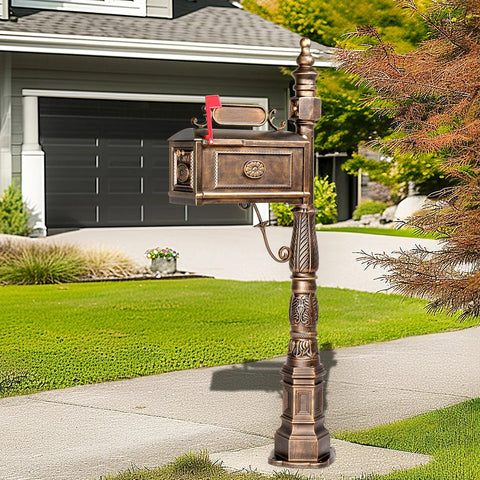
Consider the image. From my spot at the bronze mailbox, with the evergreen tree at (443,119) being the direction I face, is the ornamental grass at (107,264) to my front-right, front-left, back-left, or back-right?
front-left

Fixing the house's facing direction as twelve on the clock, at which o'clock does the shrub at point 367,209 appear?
The shrub is roughly at 8 o'clock from the house.

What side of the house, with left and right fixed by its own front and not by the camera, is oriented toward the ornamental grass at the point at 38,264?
front

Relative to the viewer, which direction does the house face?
toward the camera

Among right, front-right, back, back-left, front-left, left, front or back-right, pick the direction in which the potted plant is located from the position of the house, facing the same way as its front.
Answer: front

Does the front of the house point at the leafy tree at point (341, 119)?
no

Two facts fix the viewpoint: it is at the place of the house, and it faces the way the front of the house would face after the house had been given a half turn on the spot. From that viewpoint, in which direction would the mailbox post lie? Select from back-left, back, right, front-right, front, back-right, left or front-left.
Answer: back

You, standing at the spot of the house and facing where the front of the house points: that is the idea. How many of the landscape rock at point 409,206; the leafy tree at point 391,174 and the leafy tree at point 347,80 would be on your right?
0

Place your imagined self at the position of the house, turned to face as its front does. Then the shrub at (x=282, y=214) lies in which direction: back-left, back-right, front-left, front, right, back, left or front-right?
left

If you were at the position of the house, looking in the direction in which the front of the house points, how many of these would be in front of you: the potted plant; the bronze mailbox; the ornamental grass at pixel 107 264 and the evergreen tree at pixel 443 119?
4

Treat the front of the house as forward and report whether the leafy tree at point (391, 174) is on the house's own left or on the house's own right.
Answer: on the house's own left

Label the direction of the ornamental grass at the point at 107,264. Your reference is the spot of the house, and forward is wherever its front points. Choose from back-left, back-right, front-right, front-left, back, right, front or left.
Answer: front

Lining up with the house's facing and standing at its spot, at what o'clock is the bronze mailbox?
The bronze mailbox is roughly at 12 o'clock from the house.

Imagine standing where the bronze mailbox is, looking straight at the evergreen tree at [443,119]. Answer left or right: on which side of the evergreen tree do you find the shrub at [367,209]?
left
